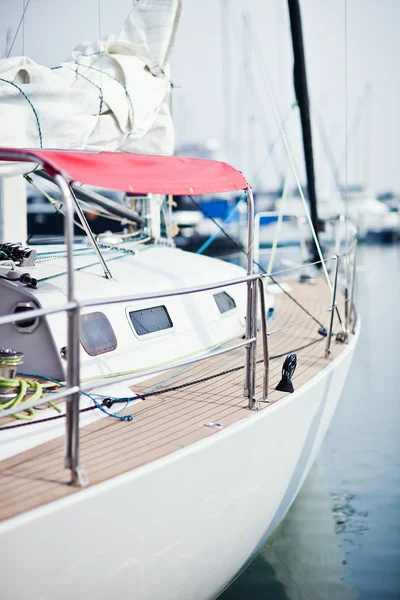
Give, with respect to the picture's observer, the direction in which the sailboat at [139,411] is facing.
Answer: facing away from the viewer and to the right of the viewer
